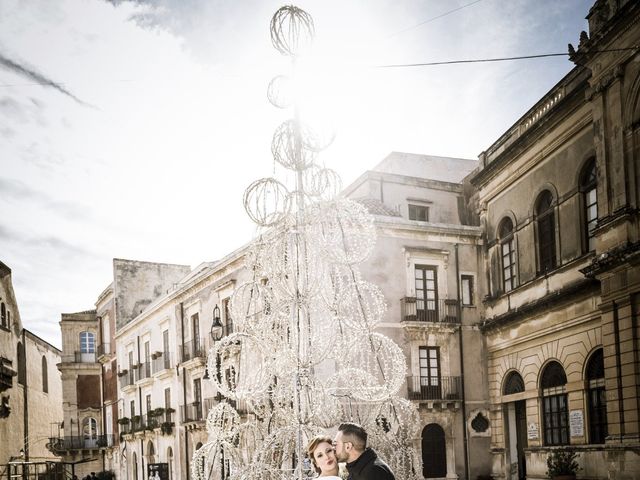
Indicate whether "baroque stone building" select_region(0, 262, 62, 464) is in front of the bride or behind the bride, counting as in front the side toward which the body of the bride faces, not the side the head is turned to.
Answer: behind

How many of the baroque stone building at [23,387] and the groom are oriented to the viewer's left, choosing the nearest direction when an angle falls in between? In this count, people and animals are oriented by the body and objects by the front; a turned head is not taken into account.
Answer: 1

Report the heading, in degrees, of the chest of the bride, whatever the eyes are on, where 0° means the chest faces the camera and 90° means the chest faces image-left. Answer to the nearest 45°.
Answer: approximately 315°

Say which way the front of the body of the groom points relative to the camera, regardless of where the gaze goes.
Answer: to the viewer's left

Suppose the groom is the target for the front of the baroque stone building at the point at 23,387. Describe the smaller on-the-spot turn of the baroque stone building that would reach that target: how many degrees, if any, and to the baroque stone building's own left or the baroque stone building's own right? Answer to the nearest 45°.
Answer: approximately 45° to the baroque stone building's own right

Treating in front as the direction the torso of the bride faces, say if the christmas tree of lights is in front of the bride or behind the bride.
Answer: behind

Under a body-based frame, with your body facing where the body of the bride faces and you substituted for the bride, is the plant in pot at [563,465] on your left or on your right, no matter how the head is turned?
on your left

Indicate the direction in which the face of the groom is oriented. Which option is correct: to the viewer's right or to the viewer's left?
to the viewer's left
